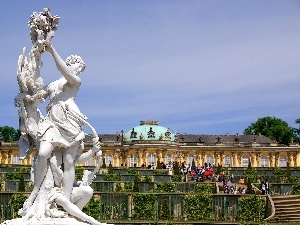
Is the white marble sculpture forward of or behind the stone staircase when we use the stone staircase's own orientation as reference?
forward

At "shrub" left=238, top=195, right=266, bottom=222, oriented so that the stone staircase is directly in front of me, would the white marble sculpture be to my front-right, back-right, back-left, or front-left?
back-right

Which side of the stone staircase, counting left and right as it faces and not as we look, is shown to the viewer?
front

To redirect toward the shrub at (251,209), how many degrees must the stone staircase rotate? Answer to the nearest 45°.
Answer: approximately 45° to its right

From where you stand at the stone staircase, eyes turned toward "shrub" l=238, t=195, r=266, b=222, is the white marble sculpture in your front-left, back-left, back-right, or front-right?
front-left
